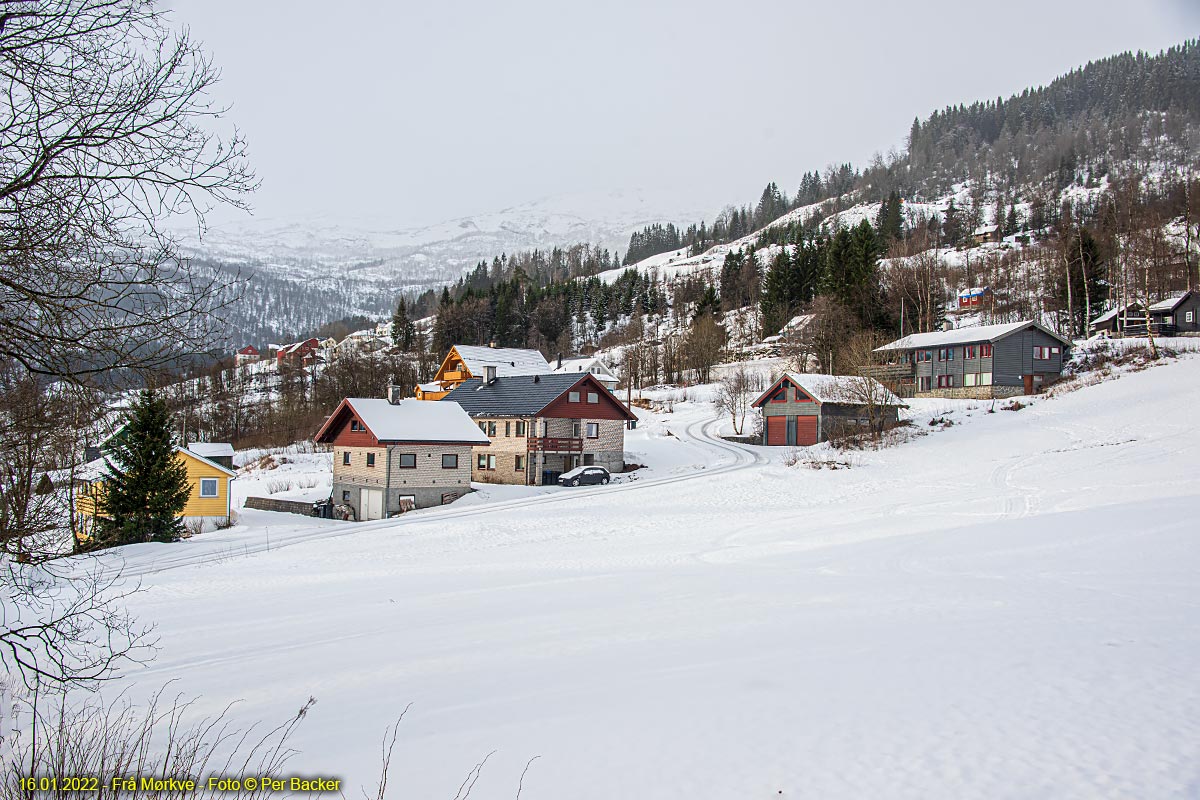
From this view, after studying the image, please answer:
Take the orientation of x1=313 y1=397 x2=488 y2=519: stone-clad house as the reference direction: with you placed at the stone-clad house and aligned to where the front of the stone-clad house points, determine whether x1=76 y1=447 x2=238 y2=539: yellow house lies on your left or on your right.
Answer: on your right

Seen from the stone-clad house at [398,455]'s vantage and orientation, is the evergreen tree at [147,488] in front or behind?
in front

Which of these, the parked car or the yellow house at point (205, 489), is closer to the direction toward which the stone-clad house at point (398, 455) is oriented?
the yellow house

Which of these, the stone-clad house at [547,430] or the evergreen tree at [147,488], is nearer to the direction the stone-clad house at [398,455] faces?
the evergreen tree

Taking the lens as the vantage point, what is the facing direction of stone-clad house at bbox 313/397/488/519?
facing the viewer and to the left of the viewer

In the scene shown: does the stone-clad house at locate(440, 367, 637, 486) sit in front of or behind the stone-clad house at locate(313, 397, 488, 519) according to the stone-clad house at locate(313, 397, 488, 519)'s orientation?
behind

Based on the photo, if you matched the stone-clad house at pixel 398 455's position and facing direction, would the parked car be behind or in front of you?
behind

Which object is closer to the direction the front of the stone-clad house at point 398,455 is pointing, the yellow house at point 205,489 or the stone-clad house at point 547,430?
the yellow house
